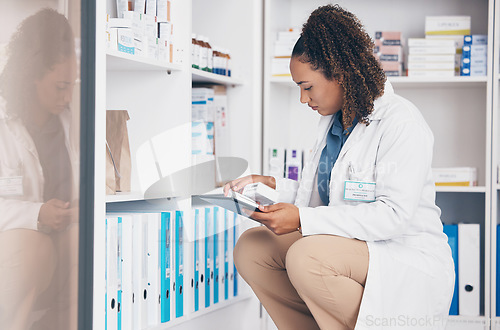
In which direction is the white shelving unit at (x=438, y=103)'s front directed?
toward the camera

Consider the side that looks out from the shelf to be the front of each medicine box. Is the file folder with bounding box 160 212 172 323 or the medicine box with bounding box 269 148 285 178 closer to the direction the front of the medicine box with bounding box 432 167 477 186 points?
the file folder

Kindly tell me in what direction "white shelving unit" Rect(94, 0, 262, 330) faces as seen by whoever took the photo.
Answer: facing the viewer and to the right of the viewer

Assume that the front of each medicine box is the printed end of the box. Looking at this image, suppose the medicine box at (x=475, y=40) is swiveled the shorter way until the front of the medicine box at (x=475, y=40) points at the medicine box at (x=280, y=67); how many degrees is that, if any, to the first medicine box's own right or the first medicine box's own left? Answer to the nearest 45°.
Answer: approximately 90° to the first medicine box's own right

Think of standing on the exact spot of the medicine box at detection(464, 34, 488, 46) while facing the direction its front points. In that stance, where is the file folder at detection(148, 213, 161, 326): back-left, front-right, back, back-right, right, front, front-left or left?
front-right

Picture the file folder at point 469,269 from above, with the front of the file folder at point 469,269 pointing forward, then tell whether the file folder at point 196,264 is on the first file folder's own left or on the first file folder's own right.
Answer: on the first file folder's own right

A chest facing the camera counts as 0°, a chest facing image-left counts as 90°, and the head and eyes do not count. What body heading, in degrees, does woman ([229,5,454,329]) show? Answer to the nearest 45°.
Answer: approximately 45°

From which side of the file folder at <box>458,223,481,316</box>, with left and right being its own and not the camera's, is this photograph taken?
front

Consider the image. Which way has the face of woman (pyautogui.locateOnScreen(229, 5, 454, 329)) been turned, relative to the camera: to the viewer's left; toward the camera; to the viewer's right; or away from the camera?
to the viewer's left

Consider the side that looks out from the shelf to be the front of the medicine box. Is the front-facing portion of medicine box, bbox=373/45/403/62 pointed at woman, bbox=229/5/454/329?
yes

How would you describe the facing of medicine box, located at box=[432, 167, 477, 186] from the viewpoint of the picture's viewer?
facing the viewer

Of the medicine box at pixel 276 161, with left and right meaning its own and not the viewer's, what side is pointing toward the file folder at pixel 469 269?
left
